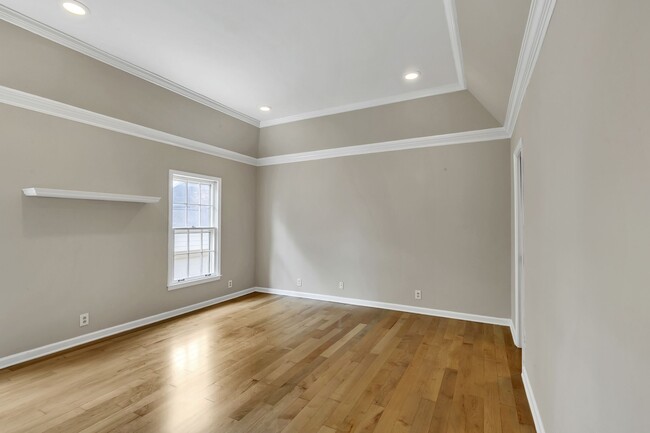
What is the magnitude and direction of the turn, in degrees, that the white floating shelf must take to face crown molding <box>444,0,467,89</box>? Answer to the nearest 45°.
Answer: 0° — it already faces it

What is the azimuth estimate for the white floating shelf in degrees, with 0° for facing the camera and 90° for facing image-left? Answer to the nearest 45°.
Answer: approximately 315°

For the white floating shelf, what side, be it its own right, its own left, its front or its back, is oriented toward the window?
left

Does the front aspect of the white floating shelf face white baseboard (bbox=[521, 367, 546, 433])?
yes

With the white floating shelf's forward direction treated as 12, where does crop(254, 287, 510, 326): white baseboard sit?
The white baseboard is roughly at 11 o'clock from the white floating shelf.

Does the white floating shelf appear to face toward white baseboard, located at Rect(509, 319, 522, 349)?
yes
